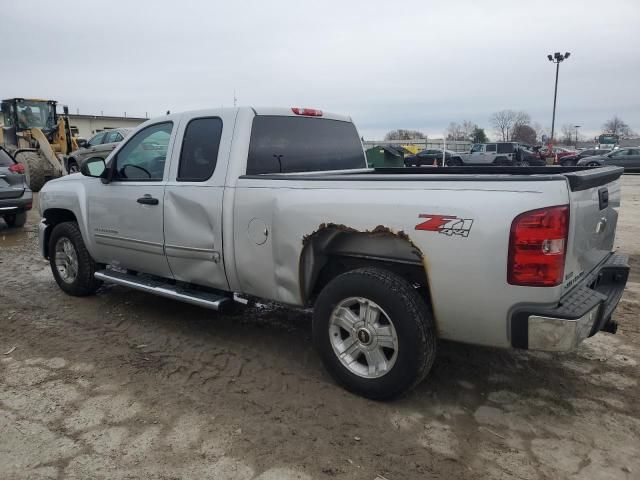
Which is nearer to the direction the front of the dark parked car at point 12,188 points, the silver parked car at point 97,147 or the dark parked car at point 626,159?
the silver parked car

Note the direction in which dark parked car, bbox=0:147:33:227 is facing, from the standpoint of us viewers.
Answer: facing away from the viewer and to the left of the viewer

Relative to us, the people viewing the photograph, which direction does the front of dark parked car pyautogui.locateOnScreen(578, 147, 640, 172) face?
facing to the left of the viewer

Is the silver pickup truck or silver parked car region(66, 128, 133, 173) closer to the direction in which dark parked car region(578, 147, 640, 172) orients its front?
the silver parked car

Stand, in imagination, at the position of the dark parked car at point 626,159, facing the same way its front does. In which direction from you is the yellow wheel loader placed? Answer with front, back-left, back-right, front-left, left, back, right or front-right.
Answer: front-left

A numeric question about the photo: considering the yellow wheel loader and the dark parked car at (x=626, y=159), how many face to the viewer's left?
1

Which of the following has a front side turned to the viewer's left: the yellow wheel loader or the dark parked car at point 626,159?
the dark parked car

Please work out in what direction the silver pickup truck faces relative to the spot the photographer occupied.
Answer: facing away from the viewer and to the left of the viewer

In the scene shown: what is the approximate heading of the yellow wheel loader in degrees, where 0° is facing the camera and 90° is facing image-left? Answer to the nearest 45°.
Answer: approximately 315°

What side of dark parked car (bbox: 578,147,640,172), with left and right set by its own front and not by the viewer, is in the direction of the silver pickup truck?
left

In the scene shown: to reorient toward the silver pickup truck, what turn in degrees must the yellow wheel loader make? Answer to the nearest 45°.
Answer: approximately 45° to its right
